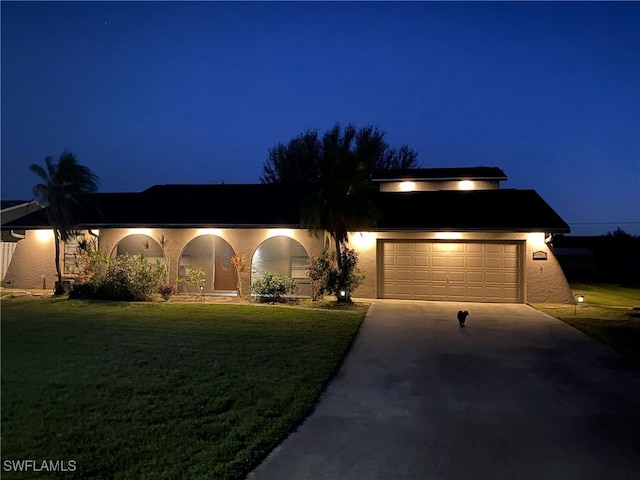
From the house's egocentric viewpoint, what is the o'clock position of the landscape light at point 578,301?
The landscape light is roughly at 10 o'clock from the house.

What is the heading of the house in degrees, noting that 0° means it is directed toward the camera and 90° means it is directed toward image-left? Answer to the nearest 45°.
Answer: approximately 0°
